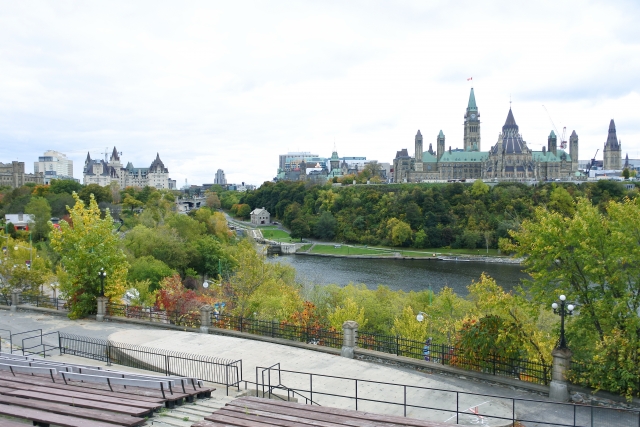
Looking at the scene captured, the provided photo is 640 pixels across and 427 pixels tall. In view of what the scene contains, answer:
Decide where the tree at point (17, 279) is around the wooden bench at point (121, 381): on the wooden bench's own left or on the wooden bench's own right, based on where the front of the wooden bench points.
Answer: on the wooden bench's own left

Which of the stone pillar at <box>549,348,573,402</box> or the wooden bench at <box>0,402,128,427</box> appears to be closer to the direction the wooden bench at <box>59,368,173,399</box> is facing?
the stone pillar

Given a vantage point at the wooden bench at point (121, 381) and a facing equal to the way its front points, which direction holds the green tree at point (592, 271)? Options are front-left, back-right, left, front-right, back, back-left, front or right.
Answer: front-right

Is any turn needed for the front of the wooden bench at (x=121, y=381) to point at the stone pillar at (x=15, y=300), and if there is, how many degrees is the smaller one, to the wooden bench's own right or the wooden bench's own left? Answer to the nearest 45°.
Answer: approximately 45° to the wooden bench's own left

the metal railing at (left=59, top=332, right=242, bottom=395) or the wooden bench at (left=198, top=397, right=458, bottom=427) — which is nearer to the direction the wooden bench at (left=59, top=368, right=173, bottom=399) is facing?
the metal railing

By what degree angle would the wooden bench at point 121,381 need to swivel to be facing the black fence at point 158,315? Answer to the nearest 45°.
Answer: approximately 45° to its left

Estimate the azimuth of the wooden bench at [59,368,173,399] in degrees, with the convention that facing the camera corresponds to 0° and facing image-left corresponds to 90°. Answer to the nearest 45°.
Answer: approximately 225°

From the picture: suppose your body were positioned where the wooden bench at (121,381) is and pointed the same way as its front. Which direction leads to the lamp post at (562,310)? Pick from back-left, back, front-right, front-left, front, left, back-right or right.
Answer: front-right

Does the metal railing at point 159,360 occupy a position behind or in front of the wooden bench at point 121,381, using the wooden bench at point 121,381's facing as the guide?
in front

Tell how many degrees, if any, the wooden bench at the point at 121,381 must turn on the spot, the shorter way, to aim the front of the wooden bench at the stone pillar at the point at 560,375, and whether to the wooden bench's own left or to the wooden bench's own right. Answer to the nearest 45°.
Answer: approximately 45° to the wooden bench's own right

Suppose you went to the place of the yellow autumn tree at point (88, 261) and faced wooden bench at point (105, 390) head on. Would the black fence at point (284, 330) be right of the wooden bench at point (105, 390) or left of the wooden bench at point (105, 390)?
left

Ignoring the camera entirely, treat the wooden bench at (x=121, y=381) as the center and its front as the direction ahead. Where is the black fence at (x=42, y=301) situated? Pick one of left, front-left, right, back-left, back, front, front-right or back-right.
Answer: front-left
